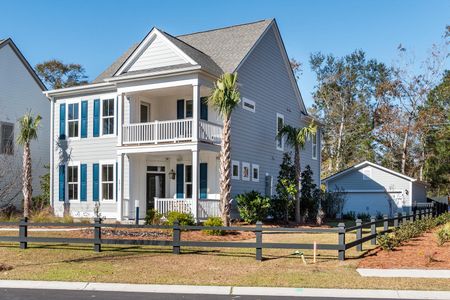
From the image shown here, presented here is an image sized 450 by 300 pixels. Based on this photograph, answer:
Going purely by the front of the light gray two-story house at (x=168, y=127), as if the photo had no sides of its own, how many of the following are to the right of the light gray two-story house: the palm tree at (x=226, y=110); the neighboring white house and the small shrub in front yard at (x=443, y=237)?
1

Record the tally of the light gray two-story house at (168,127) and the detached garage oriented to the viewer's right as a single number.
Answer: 0

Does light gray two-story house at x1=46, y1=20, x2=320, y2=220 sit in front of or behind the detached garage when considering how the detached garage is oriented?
in front

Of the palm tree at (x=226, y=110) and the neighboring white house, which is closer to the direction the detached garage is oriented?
the palm tree

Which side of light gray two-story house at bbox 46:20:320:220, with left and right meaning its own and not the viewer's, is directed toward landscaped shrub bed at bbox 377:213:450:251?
left

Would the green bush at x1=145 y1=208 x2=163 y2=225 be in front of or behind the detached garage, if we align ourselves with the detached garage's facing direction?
in front

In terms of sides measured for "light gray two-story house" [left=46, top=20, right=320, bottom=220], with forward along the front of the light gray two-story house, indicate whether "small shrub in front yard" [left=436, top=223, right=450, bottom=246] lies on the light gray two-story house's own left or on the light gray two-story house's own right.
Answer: on the light gray two-story house's own left

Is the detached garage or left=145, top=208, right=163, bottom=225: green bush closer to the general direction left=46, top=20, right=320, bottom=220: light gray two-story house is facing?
the green bush

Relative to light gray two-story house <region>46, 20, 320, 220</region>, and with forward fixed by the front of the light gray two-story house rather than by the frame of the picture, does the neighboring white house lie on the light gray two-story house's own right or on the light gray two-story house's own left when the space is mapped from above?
on the light gray two-story house's own right

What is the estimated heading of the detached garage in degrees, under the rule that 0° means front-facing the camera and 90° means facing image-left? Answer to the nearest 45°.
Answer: approximately 0°

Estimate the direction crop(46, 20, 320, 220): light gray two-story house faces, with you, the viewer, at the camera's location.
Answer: facing the viewer and to the left of the viewer
